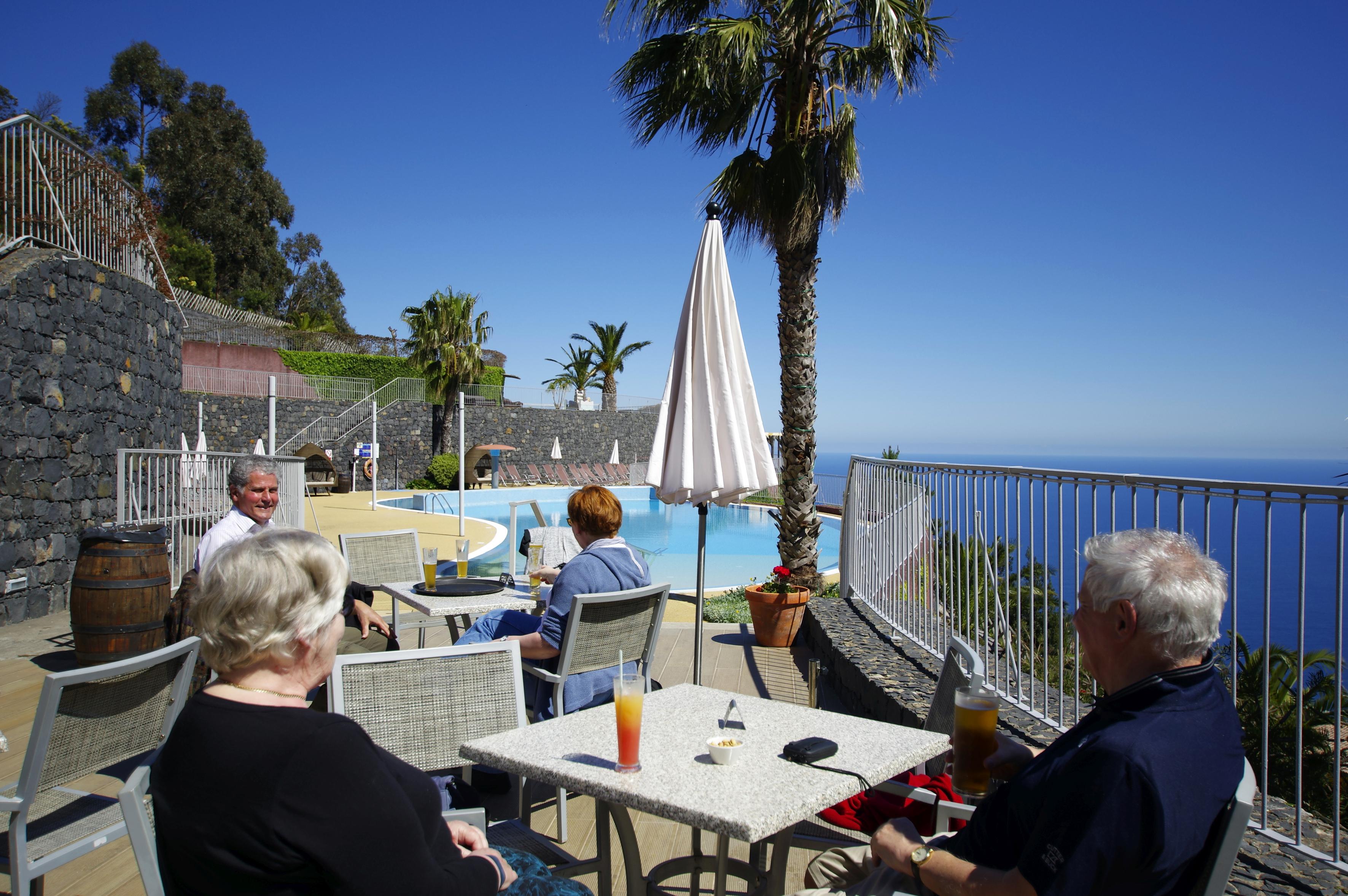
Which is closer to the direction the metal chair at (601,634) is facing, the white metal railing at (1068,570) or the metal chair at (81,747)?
the metal chair

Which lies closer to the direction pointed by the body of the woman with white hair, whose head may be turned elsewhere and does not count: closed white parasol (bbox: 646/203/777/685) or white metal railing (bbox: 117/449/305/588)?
the closed white parasol

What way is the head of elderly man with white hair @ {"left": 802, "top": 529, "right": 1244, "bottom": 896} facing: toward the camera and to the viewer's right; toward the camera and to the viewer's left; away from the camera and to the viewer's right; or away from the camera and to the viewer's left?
away from the camera and to the viewer's left

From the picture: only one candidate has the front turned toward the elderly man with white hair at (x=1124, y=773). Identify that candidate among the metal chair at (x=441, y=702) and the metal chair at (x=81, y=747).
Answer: the metal chair at (x=441, y=702)

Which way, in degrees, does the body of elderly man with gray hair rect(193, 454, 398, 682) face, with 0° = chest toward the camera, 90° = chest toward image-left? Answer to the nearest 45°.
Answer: approximately 315°

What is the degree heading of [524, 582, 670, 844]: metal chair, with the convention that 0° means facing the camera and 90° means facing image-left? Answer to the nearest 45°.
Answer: approximately 135°

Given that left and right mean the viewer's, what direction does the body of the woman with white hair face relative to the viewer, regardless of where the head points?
facing away from the viewer and to the right of the viewer
